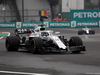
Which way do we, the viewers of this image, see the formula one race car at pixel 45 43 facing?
facing the viewer and to the right of the viewer
